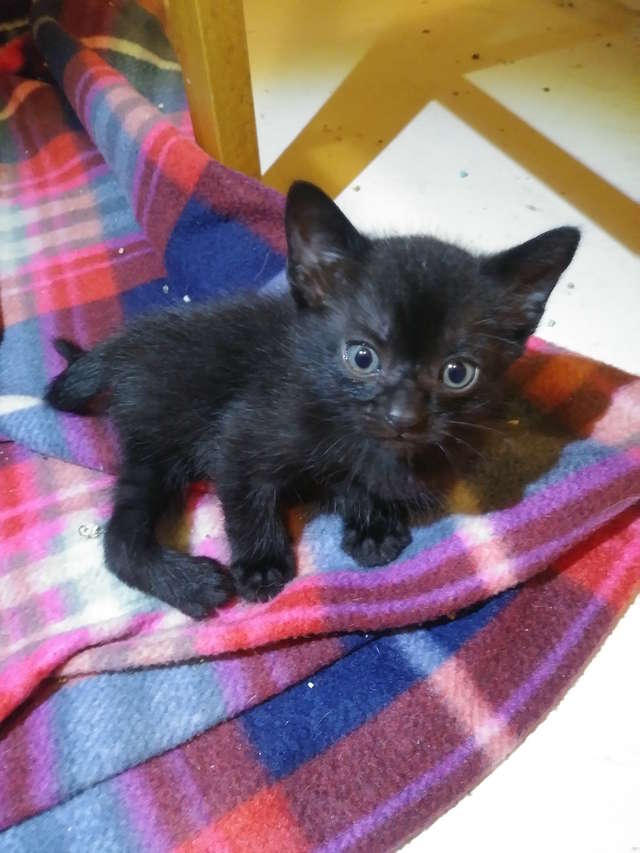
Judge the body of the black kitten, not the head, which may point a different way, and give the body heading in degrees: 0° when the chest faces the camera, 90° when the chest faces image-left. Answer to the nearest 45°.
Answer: approximately 315°
